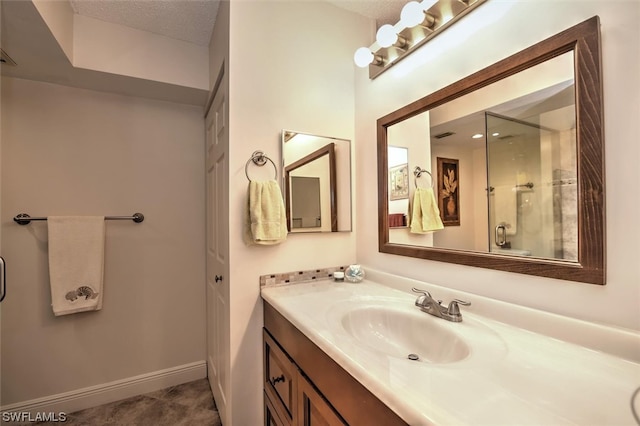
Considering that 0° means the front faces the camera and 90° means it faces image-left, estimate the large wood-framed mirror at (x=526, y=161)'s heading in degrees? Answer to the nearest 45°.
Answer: approximately 45°

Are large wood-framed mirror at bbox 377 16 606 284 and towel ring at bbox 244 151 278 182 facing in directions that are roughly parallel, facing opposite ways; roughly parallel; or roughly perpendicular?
roughly perpendicular

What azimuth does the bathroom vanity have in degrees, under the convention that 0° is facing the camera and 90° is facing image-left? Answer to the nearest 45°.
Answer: approximately 45°

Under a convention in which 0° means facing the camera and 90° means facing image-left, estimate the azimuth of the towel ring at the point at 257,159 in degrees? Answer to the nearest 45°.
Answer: approximately 0°
